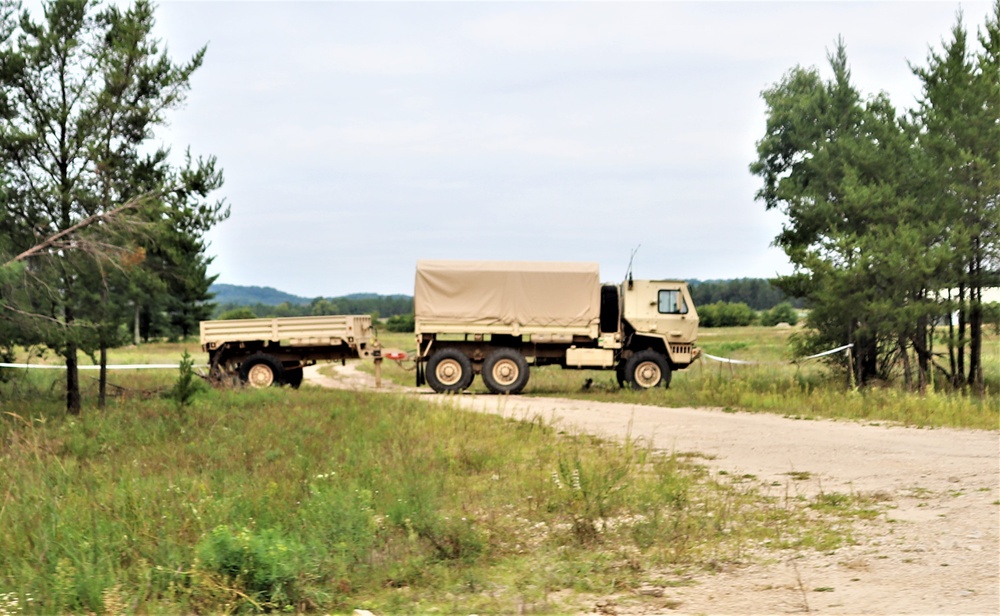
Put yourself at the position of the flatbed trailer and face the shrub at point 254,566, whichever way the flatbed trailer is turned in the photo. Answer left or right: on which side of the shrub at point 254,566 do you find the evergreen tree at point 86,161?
right

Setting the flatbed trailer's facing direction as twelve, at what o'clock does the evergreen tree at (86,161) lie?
The evergreen tree is roughly at 4 o'clock from the flatbed trailer.

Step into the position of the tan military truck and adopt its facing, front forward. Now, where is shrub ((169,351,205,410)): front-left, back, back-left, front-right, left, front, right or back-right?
back-right

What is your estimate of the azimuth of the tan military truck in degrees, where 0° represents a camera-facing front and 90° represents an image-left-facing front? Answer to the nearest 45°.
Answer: approximately 270°

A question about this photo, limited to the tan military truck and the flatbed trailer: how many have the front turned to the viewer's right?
2

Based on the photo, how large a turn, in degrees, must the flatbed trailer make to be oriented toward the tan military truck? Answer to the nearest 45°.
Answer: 0° — it already faces it

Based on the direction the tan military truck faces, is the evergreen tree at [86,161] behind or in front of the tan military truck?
behind

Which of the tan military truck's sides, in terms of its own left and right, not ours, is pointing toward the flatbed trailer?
back

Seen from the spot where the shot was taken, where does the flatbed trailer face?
facing to the right of the viewer

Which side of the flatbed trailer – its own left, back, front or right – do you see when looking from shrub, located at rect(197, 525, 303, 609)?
right
